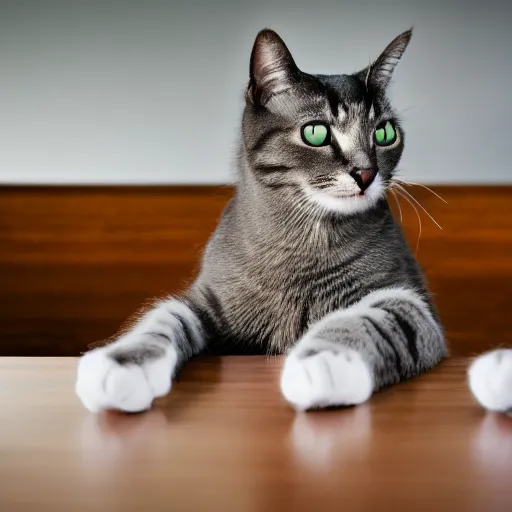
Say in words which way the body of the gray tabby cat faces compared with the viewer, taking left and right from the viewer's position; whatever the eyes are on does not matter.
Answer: facing the viewer
